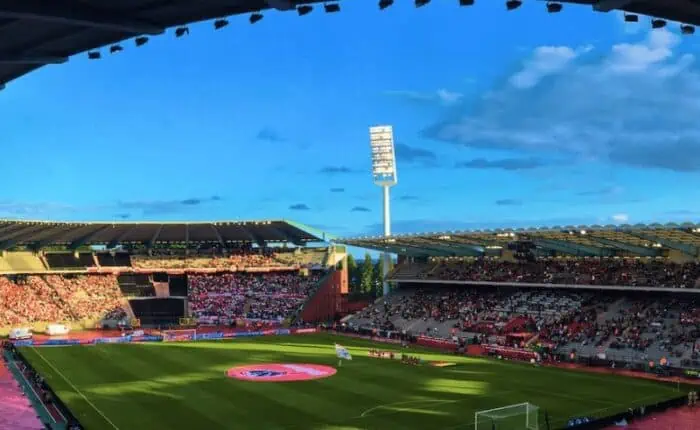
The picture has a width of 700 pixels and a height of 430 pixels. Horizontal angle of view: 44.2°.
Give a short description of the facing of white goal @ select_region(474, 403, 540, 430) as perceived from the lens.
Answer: facing away from the viewer and to the left of the viewer
